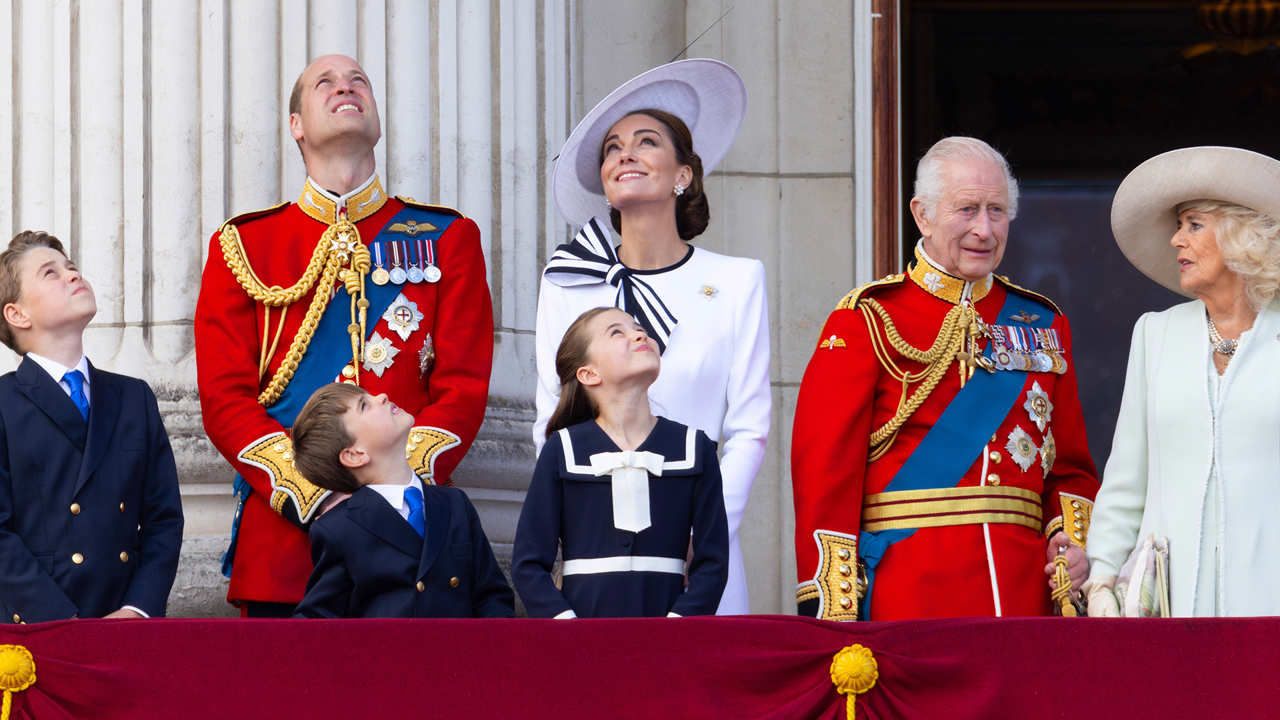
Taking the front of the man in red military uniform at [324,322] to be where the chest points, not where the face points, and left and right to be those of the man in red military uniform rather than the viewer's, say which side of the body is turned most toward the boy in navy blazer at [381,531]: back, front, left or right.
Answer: front

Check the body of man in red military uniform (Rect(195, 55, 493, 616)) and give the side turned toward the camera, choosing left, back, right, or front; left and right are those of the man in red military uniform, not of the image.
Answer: front

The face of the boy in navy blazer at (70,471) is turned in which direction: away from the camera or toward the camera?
toward the camera

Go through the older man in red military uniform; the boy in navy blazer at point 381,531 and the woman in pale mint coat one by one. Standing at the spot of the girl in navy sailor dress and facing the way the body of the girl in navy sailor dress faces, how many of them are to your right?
1

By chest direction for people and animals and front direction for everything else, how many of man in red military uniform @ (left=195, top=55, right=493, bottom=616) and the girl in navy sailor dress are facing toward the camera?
2

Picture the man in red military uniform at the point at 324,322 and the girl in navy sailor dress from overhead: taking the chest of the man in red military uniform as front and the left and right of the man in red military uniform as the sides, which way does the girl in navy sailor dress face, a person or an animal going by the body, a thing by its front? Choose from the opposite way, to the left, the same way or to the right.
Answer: the same way

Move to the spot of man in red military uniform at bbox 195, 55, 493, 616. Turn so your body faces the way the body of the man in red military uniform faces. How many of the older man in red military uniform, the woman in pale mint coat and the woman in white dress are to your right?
0

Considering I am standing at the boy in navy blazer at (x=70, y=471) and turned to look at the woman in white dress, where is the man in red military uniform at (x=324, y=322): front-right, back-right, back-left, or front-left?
front-left

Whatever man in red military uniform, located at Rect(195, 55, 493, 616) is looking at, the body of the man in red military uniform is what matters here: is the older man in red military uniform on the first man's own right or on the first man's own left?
on the first man's own left

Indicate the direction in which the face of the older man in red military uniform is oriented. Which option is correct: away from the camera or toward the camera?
toward the camera

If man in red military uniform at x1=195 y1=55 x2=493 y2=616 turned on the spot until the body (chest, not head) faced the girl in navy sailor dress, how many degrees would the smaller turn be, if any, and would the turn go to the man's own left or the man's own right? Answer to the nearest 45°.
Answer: approximately 45° to the man's own left

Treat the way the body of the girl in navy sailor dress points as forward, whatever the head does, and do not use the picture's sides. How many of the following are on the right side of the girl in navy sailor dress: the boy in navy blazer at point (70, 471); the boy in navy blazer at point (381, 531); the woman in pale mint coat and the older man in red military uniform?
2

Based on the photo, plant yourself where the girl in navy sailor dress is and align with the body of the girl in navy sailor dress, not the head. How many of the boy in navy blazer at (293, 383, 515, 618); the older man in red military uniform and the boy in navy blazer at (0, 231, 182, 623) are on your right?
2
